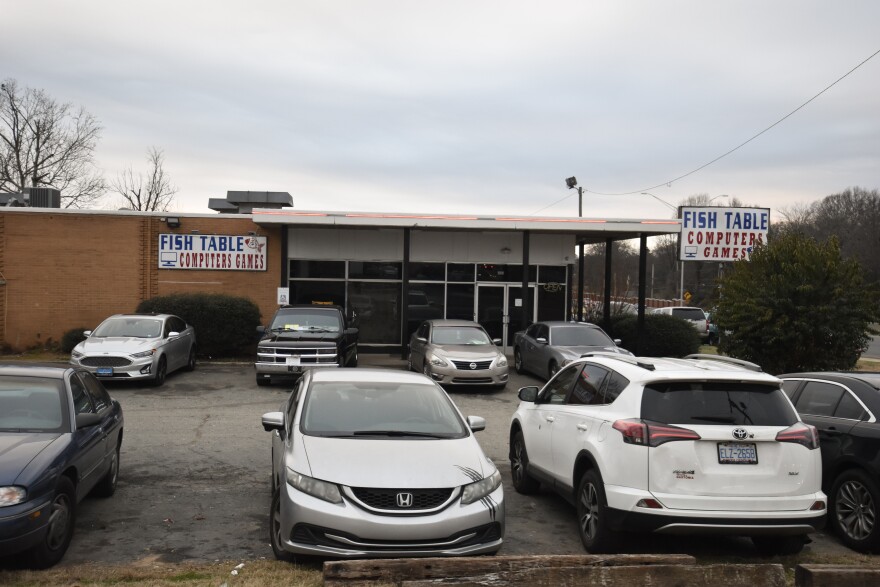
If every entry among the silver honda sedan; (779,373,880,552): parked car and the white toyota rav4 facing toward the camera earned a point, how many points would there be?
1

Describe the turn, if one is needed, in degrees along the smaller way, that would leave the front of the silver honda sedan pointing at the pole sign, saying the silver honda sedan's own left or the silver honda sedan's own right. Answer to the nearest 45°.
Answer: approximately 135° to the silver honda sedan's own left

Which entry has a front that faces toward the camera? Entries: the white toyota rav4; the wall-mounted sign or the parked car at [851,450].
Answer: the wall-mounted sign

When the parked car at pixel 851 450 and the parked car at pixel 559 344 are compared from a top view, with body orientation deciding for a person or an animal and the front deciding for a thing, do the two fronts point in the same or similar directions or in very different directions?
very different directions

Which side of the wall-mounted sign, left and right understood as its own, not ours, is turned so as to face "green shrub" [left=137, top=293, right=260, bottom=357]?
front

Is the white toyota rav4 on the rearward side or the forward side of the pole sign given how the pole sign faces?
on the forward side

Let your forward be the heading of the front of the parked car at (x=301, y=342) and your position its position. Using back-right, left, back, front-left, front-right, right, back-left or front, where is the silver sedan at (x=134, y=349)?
right

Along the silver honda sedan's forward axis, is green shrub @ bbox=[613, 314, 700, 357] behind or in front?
behind

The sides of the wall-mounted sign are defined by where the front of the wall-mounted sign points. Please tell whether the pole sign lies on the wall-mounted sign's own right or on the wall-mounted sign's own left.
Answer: on the wall-mounted sign's own left

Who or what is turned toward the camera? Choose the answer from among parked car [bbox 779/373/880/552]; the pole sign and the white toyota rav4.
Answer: the pole sign

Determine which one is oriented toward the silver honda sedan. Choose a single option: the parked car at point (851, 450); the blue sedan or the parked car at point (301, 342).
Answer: the parked car at point (301, 342)

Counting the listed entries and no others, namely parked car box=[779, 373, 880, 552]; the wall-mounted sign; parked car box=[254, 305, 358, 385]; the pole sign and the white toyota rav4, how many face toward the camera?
3

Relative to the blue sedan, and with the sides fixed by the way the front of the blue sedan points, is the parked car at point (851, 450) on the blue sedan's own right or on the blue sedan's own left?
on the blue sedan's own left

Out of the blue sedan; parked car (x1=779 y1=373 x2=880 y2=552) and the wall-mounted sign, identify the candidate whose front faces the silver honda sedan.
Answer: the wall-mounted sign
